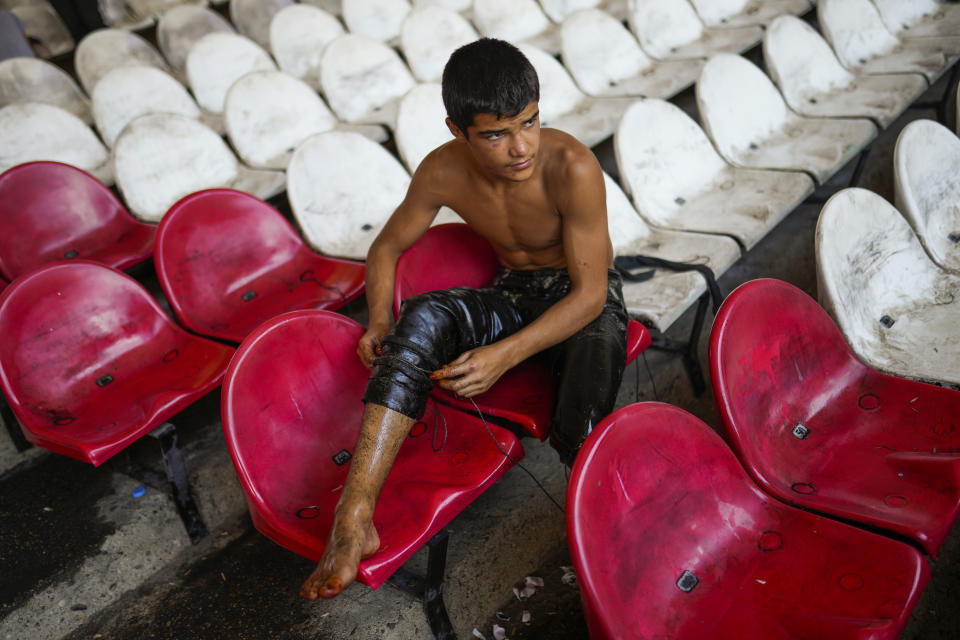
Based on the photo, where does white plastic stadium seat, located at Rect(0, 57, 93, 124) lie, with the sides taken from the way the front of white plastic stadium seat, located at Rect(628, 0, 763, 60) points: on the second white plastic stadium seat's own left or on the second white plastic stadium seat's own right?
on the second white plastic stadium seat's own right

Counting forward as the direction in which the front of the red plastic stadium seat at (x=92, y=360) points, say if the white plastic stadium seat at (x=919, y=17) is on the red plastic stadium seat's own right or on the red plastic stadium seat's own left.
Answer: on the red plastic stadium seat's own left

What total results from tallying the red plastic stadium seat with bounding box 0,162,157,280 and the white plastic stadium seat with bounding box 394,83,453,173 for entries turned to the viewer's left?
0

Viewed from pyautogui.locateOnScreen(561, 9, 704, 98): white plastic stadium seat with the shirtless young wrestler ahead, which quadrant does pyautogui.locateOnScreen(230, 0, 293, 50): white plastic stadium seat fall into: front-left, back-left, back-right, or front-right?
back-right

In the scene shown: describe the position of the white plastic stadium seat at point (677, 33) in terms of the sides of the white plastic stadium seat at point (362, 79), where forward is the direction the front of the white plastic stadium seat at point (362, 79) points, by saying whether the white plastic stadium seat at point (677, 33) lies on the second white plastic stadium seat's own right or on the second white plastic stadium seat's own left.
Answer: on the second white plastic stadium seat's own left

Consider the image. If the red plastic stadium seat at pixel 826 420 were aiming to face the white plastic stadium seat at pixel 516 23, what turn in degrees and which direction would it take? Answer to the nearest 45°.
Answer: approximately 180°
